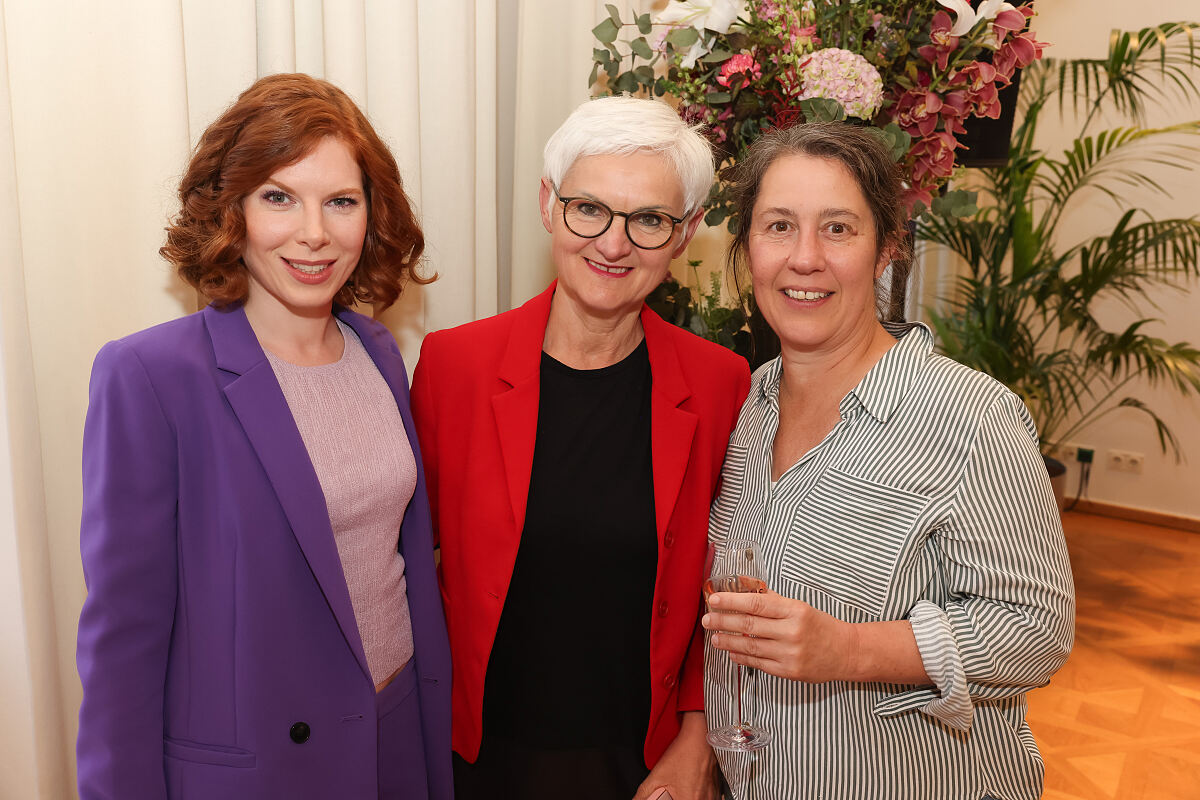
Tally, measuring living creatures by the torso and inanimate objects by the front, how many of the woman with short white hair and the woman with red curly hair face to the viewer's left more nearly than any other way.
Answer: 0

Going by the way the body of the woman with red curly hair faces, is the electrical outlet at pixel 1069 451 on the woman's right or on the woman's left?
on the woman's left

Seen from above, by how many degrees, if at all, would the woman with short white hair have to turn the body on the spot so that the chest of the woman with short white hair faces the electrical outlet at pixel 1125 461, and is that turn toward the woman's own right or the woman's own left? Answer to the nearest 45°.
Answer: approximately 135° to the woman's own left

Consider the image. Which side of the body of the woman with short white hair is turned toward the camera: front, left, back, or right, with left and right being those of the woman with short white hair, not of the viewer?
front

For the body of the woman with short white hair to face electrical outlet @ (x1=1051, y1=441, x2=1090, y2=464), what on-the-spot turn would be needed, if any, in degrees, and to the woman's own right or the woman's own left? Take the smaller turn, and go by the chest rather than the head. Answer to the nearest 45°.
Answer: approximately 135° to the woman's own left
